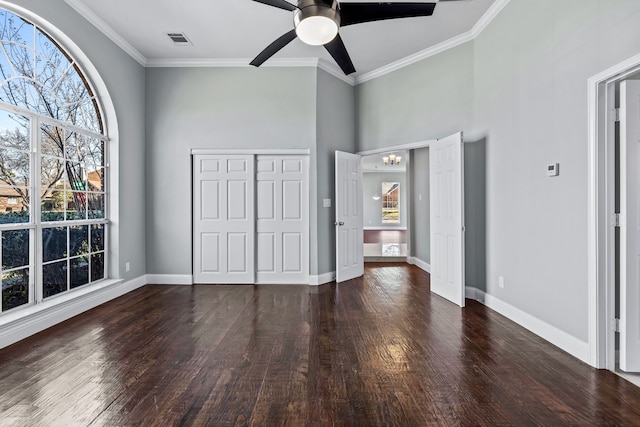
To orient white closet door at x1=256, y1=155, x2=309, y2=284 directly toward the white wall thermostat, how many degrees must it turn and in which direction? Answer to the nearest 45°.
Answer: approximately 45° to its left

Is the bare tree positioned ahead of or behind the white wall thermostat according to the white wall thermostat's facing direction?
ahead

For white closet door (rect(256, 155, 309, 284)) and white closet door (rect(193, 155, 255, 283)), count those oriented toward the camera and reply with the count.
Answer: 2

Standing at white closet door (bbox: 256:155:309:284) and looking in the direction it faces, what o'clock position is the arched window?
The arched window is roughly at 2 o'clock from the white closet door.

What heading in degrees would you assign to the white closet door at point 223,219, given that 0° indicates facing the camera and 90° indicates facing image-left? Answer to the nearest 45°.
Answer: approximately 0°

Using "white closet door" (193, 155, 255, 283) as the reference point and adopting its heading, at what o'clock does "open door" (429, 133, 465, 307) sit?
The open door is roughly at 10 o'clock from the white closet door.

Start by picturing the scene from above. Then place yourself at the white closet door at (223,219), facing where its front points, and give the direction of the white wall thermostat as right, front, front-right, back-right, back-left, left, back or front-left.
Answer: front-left

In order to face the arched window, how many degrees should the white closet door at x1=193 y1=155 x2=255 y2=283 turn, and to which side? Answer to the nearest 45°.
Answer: approximately 45° to its right

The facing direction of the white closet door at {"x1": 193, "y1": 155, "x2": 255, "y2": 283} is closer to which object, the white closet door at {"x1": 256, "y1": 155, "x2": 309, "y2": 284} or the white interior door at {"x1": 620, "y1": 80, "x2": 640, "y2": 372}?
the white interior door

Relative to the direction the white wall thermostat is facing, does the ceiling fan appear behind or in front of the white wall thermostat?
in front

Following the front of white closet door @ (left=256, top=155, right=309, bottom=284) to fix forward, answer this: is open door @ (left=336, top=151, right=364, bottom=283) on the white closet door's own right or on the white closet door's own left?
on the white closet door's own left

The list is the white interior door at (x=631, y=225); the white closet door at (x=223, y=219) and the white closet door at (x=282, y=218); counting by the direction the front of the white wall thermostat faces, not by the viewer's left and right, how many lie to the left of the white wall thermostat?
1

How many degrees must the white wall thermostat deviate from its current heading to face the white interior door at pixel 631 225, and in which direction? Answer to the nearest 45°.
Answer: approximately 90° to its left
